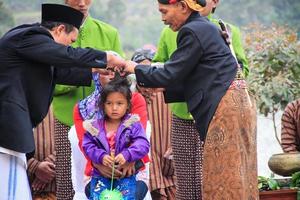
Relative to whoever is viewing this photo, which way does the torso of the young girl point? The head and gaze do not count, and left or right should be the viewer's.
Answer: facing the viewer

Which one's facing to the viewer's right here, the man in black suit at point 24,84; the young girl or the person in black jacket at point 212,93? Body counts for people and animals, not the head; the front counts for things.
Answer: the man in black suit at point 24,84

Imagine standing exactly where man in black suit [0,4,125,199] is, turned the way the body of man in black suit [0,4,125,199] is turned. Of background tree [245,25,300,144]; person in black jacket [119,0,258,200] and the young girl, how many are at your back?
0

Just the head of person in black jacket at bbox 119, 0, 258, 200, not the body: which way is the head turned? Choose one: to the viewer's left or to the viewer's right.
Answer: to the viewer's left

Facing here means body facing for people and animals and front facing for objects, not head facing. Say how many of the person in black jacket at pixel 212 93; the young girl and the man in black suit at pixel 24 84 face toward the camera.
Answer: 1

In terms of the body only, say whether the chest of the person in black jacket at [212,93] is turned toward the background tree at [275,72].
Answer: no

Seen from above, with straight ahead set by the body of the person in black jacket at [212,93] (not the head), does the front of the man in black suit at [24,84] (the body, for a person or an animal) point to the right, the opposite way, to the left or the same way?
the opposite way

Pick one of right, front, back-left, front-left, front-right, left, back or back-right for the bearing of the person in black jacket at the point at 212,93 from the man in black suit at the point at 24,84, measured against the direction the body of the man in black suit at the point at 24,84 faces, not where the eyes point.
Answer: front

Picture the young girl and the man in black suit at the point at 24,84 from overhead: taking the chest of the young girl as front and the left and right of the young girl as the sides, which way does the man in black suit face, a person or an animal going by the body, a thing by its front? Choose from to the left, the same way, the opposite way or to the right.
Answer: to the left

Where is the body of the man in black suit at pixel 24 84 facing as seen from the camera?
to the viewer's right

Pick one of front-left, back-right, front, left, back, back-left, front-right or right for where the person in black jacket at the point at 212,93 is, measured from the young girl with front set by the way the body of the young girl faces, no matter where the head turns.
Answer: front-left

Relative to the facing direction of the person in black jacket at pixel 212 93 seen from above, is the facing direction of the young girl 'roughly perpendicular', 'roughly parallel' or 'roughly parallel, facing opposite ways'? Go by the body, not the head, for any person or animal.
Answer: roughly perpendicular

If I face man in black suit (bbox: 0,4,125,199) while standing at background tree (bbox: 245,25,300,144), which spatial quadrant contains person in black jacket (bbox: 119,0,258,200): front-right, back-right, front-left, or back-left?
front-left

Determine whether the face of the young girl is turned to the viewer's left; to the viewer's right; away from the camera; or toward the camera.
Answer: toward the camera

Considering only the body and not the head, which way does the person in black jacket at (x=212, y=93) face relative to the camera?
to the viewer's left
